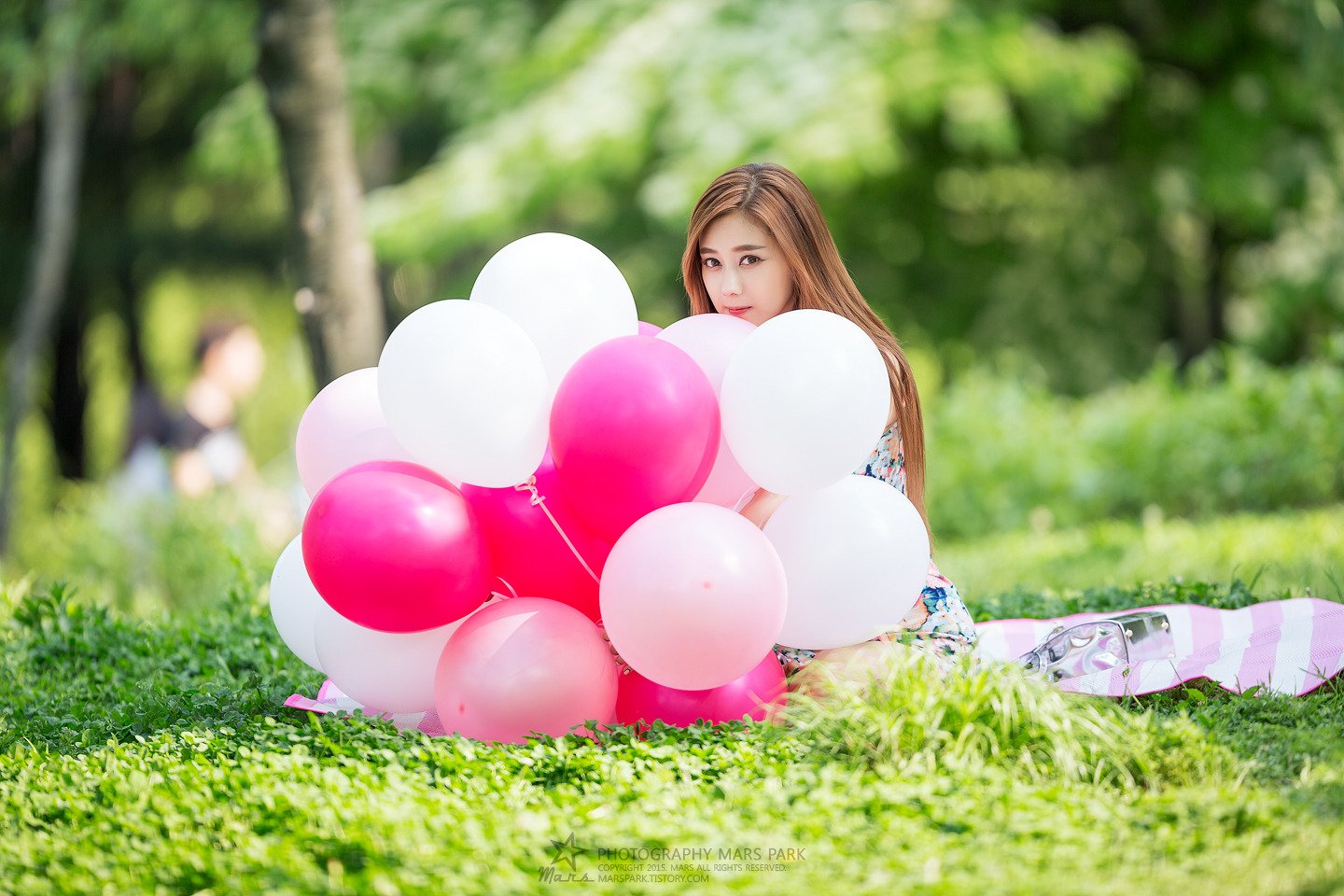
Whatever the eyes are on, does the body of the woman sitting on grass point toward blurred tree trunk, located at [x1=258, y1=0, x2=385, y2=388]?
no

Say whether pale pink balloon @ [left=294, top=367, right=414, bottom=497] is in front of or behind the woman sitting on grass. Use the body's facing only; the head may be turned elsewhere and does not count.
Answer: in front

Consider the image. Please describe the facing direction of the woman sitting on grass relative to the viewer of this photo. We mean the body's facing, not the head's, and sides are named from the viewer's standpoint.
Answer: facing the viewer and to the left of the viewer

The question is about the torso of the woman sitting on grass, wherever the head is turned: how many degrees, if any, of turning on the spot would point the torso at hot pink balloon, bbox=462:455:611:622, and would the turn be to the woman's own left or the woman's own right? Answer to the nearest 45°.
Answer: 0° — they already face it

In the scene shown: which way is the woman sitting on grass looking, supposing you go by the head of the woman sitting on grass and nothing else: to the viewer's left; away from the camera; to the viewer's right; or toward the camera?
toward the camera

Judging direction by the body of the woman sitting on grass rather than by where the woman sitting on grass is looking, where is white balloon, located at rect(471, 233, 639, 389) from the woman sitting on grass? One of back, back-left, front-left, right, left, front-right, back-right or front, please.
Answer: front

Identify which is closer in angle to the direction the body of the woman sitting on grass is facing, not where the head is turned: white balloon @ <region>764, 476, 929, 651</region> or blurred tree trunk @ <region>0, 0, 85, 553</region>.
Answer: the white balloon

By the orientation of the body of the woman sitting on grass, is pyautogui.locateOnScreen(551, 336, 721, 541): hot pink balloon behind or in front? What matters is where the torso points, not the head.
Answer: in front

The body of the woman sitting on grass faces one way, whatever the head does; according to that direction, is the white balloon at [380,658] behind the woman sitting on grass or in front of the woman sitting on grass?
in front
